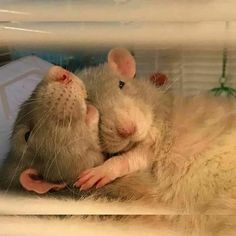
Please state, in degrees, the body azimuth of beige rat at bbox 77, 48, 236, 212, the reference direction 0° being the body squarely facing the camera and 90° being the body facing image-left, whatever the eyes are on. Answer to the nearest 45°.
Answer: approximately 45°
